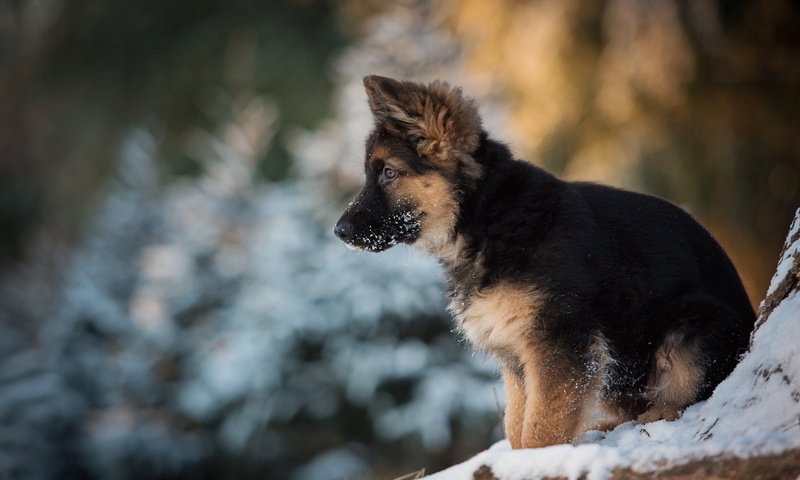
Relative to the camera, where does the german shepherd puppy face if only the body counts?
to the viewer's left
